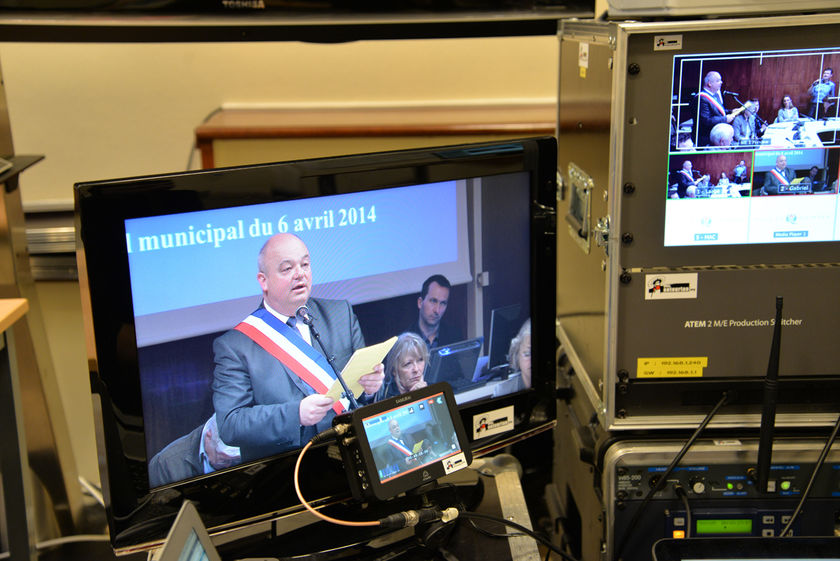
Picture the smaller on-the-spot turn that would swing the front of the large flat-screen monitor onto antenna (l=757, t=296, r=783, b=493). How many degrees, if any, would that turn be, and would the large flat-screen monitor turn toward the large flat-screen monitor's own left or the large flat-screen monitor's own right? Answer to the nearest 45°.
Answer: approximately 45° to the large flat-screen monitor's own left

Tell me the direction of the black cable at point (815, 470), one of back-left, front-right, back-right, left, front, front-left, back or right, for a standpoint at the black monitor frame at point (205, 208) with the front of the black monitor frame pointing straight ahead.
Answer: front-left

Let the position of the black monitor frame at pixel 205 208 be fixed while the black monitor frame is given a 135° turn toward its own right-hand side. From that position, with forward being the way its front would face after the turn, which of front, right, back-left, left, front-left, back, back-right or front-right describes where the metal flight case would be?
back

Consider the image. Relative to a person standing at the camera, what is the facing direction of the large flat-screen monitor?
facing the viewer and to the right of the viewer

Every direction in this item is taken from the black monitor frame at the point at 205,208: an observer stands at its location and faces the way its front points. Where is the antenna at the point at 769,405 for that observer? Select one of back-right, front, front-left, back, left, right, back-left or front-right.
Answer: front-left
